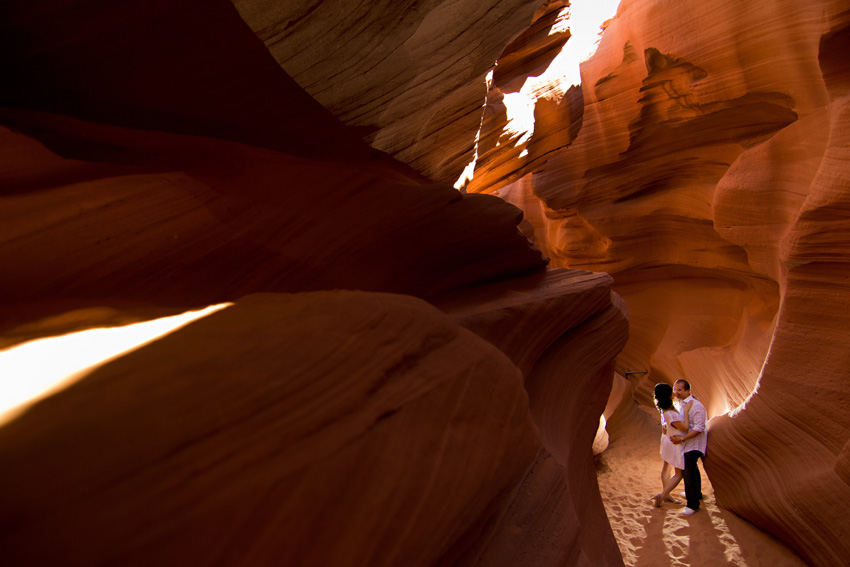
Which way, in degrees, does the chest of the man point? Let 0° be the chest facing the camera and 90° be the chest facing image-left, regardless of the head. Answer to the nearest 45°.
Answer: approximately 90°
